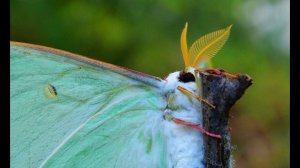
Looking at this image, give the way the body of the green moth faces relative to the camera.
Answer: to the viewer's right
